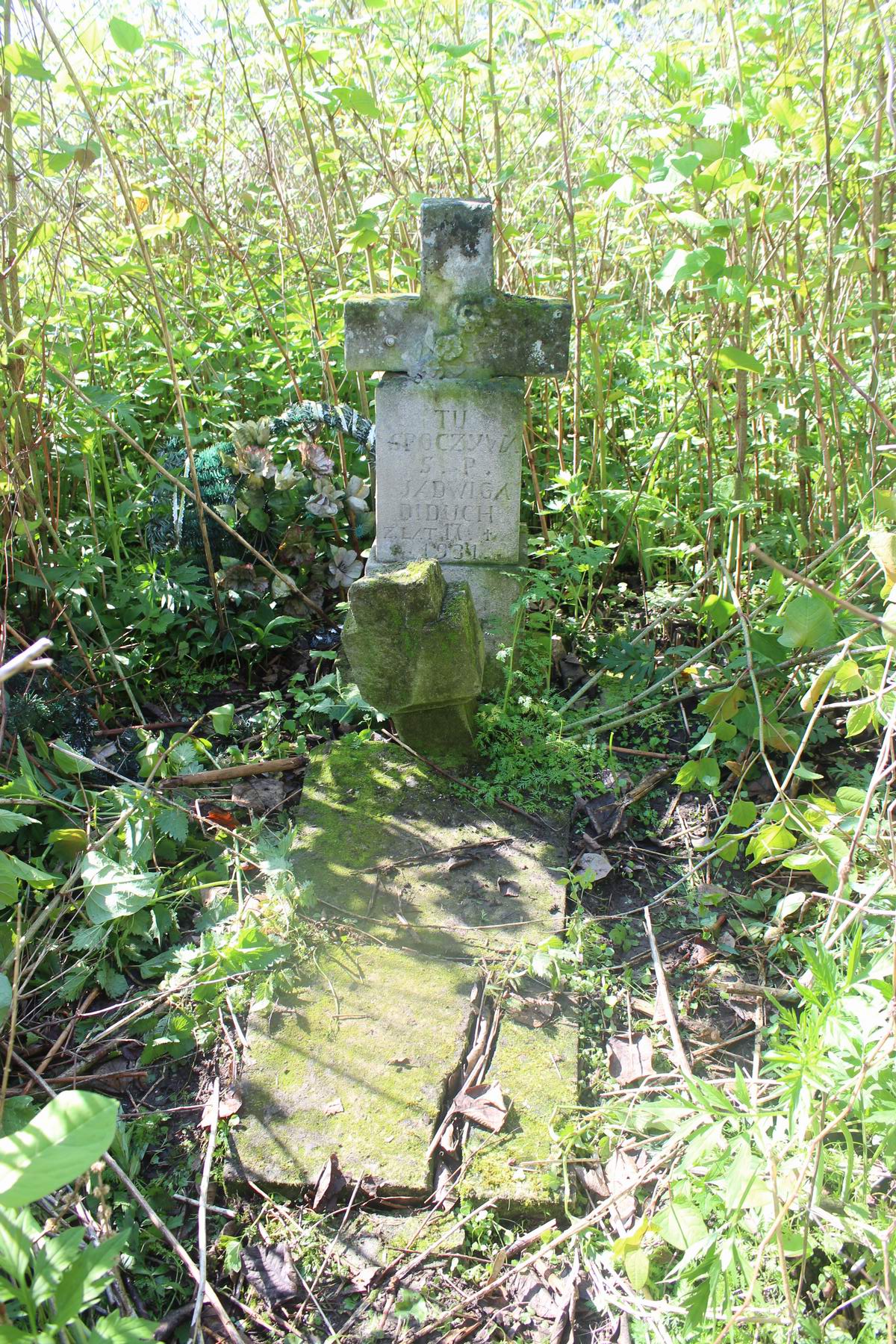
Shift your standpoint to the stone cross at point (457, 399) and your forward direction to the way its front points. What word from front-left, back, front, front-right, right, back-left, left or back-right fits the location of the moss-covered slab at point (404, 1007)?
front

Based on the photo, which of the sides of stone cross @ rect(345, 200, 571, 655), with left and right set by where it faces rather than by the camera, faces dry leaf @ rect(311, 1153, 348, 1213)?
front

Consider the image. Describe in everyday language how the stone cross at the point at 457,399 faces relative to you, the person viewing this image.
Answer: facing the viewer

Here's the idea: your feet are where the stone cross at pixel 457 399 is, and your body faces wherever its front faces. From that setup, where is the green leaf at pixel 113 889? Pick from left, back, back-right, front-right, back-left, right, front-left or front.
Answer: front-right

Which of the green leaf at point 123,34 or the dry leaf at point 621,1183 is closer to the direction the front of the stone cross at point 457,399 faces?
the dry leaf

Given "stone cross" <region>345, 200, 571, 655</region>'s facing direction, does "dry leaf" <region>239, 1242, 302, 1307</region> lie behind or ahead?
ahead

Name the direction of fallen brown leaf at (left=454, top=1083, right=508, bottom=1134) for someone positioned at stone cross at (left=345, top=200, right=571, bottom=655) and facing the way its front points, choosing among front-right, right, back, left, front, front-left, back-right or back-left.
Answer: front

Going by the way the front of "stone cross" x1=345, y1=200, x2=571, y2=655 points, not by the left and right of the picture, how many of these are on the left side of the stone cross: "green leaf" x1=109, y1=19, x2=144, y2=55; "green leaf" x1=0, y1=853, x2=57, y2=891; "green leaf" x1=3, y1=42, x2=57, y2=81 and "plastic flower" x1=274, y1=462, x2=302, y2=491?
0

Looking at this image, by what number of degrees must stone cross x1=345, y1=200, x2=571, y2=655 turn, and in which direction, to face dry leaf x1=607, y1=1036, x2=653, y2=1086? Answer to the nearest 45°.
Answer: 0° — it already faces it

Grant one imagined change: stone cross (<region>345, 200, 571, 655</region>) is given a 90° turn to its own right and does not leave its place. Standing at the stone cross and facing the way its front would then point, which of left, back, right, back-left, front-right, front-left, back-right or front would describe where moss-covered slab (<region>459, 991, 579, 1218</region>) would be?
left

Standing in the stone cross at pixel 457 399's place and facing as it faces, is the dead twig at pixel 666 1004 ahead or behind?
ahead

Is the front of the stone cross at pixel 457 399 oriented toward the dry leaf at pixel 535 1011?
yes

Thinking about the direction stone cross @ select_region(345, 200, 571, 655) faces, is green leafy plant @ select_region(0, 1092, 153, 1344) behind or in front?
in front
